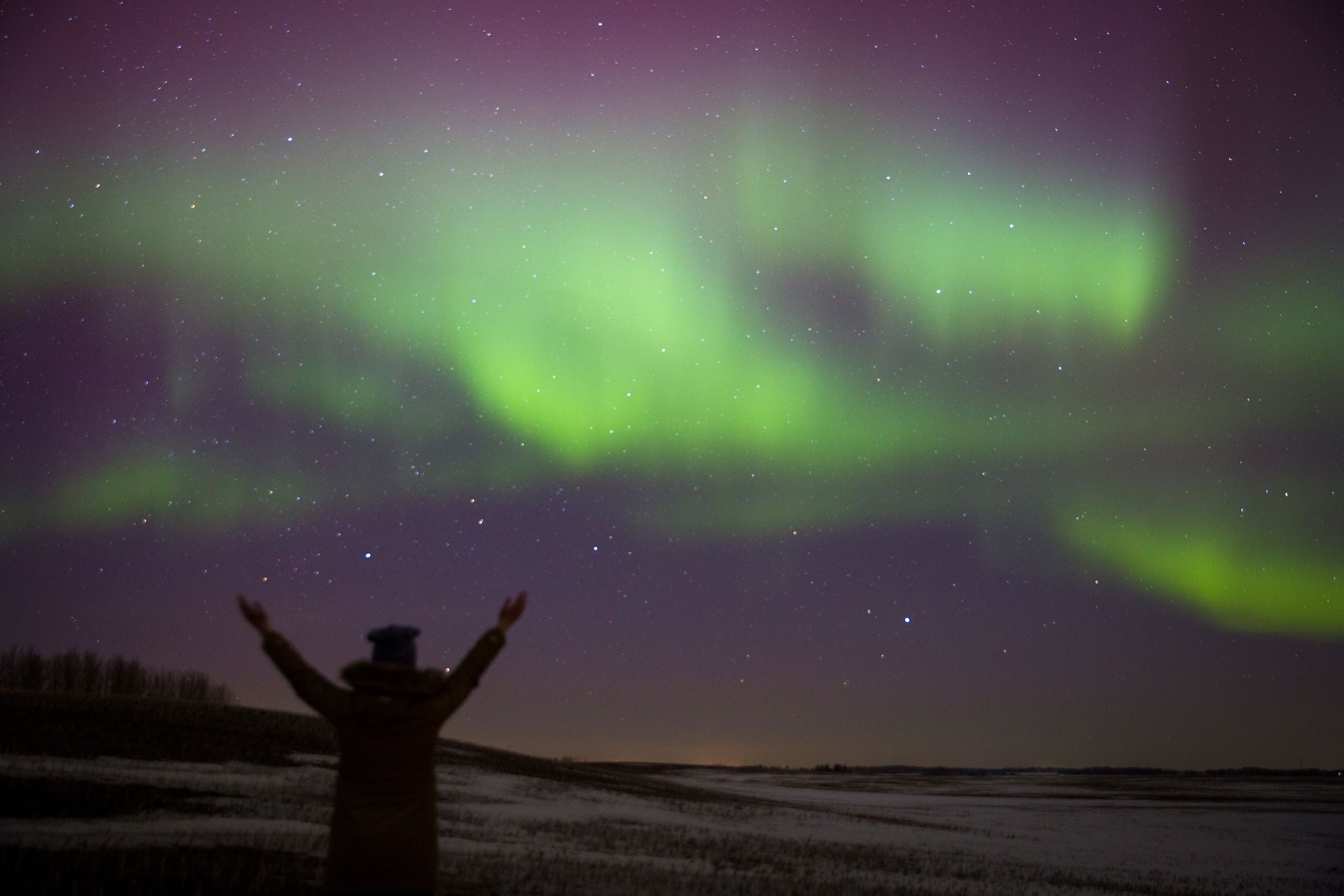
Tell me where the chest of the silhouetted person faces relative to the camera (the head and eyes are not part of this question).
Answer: away from the camera
